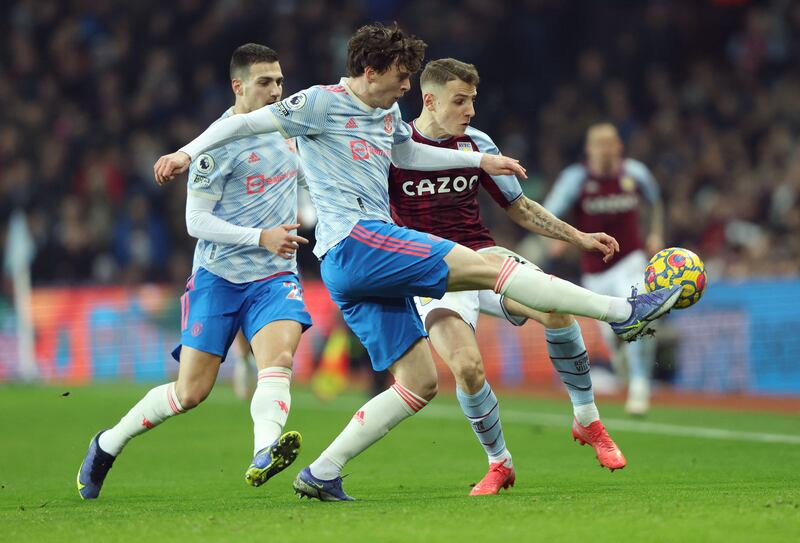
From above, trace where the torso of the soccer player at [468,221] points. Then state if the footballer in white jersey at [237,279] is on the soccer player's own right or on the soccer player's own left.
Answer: on the soccer player's own right

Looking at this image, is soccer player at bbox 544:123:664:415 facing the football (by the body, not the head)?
yes

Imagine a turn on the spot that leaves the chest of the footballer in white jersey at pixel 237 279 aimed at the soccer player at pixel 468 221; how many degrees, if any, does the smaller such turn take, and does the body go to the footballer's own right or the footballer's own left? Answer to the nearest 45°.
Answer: approximately 45° to the footballer's own left

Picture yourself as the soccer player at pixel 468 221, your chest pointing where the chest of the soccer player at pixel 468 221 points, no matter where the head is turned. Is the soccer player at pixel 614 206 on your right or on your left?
on your left

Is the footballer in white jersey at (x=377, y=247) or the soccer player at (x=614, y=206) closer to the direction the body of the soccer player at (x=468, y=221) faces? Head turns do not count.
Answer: the footballer in white jersey

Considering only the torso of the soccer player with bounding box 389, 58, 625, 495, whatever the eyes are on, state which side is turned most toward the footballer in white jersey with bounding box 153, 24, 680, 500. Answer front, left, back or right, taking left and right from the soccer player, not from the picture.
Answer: right

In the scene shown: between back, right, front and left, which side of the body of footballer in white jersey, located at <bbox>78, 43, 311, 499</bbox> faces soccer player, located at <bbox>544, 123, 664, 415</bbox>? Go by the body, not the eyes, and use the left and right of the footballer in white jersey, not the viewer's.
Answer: left
